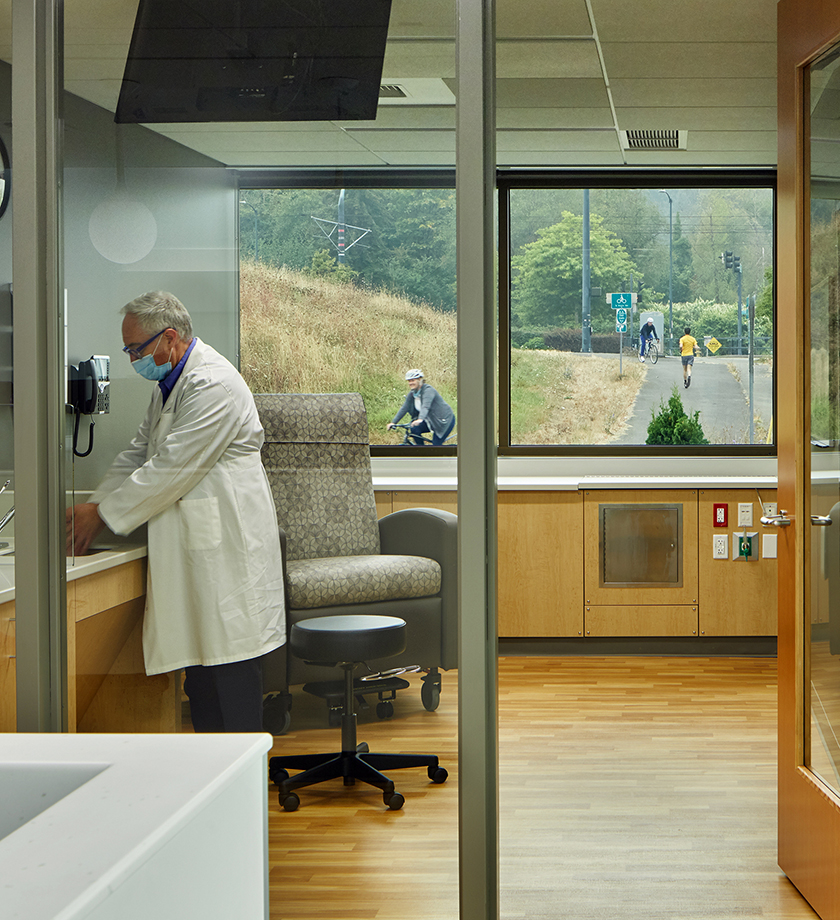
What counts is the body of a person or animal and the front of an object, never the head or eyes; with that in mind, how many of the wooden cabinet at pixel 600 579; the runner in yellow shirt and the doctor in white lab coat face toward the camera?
1

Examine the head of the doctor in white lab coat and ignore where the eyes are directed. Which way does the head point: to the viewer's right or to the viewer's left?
to the viewer's left

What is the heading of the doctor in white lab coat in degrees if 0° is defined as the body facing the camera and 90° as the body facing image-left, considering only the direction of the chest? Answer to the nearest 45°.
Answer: approximately 90°

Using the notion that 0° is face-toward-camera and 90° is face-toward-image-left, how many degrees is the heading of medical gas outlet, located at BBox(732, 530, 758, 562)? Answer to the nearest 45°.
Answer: approximately 0°

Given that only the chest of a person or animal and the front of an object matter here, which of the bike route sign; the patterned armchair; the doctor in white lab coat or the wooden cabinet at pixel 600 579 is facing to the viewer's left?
the doctor in white lab coat

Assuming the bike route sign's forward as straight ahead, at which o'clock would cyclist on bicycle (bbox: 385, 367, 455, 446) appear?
The cyclist on bicycle is roughly at 12 o'clock from the bike route sign.

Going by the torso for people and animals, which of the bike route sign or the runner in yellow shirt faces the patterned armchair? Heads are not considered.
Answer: the bike route sign

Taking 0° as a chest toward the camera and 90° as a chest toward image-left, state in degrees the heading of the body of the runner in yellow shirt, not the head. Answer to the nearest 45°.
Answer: approximately 180°

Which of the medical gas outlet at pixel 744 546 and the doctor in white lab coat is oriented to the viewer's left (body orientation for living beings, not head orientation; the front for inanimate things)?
the doctor in white lab coat

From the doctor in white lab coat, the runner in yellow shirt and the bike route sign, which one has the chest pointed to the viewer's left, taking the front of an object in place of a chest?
the doctor in white lab coat

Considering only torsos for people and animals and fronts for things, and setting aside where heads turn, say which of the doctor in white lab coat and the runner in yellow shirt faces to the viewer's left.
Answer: the doctor in white lab coat
